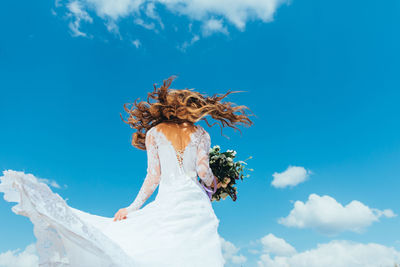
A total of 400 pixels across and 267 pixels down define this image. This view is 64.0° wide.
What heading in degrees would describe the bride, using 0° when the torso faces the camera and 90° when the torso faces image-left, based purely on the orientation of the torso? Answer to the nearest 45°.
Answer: approximately 180°

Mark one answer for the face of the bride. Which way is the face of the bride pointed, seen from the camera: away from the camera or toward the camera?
away from the camera
